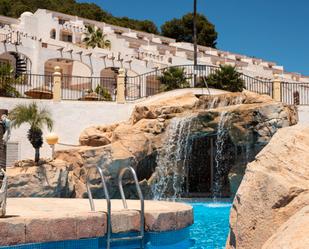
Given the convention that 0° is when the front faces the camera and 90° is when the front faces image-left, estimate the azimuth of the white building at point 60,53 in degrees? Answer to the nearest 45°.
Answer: approximately 315°

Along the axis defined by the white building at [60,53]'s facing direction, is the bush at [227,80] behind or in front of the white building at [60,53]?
in front

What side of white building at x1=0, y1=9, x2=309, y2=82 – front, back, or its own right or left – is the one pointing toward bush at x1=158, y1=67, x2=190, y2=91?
front

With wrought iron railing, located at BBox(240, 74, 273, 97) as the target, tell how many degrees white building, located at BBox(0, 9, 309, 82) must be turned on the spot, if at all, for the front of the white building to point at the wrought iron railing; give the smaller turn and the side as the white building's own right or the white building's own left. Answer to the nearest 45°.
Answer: approximately 45° to the white building's own left

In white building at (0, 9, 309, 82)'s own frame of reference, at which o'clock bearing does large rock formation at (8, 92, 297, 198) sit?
The large rock formation is roughly at 1 o'clock from the white building.

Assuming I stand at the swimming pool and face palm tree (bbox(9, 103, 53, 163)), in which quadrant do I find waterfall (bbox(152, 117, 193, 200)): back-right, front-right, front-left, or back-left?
front-right

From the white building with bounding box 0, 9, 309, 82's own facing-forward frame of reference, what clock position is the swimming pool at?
The swimming pool is roughly at 1 o'clock from the white building.

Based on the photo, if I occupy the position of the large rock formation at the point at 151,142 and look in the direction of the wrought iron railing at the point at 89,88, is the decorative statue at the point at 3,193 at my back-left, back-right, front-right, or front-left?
back-left

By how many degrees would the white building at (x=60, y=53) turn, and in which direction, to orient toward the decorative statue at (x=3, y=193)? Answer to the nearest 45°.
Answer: approximately 45° to its right

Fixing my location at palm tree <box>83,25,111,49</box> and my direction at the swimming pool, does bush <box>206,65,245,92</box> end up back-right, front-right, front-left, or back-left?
front-left

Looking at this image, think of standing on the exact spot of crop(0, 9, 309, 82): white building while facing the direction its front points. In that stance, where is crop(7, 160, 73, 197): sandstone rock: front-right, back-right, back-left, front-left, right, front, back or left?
front-right

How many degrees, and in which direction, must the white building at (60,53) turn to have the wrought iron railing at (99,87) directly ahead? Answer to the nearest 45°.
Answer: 0° — it already faces it

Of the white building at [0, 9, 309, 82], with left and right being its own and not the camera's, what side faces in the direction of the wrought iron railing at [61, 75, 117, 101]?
front
